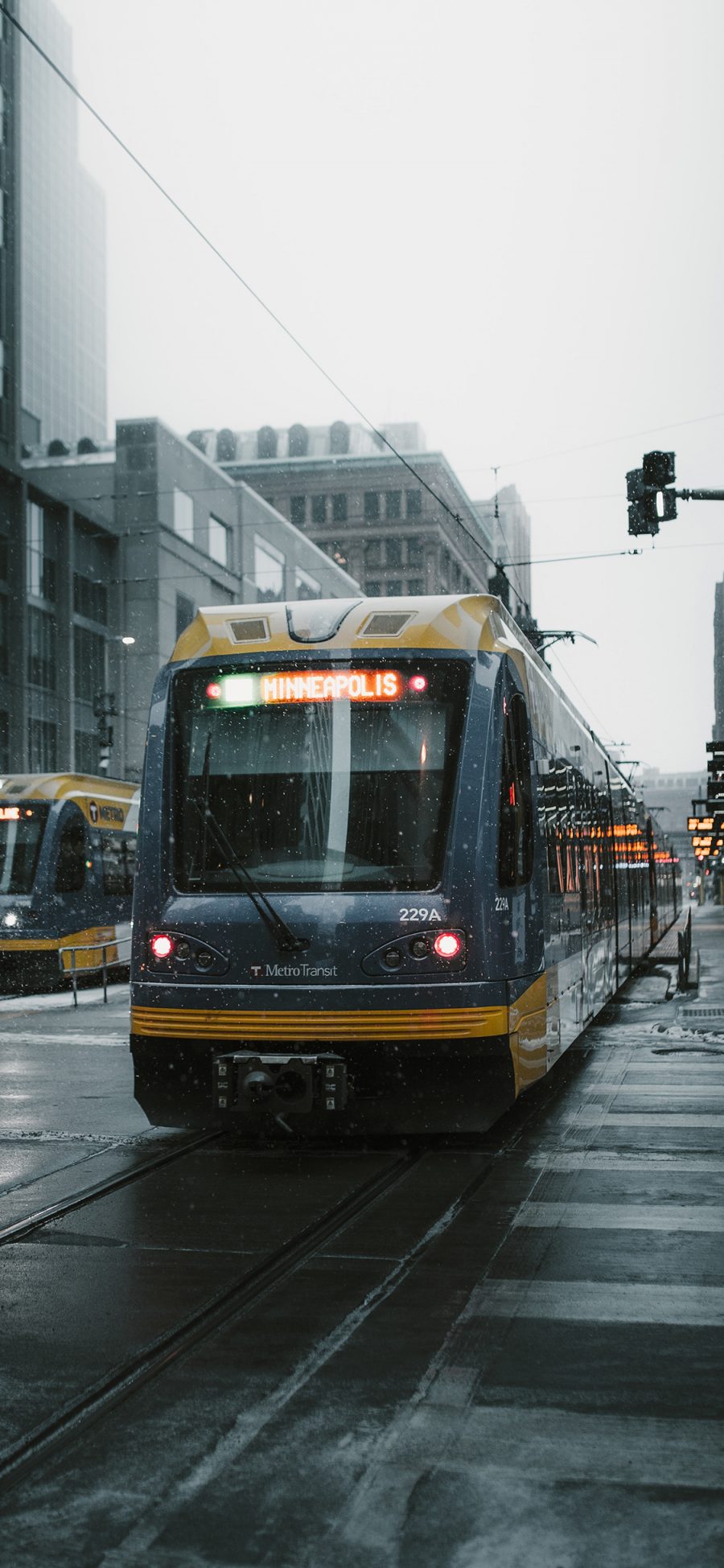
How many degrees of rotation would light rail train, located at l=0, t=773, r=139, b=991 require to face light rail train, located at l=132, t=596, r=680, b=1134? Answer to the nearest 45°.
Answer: approximately 45° to its left

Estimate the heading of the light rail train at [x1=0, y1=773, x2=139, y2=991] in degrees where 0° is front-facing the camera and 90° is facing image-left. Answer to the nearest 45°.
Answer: approximately 45°

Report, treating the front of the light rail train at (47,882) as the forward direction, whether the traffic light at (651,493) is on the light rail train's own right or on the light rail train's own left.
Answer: on the light rail train's own left

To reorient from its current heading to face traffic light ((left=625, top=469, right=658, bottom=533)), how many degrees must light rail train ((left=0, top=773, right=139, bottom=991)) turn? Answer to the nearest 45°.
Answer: approximately 90° to its left

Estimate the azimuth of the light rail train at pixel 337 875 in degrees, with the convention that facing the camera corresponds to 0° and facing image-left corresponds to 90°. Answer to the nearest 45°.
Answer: approximately 0°

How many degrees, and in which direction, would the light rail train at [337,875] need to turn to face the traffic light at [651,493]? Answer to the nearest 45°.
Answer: approximately 180°

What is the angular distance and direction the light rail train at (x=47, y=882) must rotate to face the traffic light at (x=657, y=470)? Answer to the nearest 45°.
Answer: approximately 90° to its left
